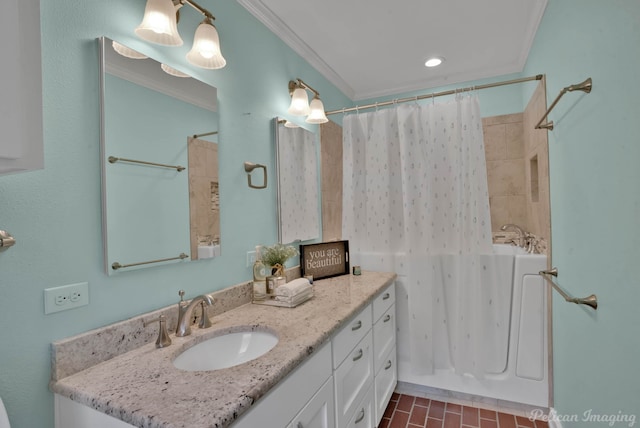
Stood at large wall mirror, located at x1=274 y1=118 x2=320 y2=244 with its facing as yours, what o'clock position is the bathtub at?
The bathtub is roughly at 11 o'clock from the large wall mirror.

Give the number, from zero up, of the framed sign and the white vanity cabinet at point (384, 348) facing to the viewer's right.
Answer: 1

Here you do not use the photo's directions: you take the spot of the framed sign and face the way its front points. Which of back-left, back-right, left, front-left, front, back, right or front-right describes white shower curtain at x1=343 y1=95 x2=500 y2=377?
left

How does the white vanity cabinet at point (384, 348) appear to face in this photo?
to the viewer's right

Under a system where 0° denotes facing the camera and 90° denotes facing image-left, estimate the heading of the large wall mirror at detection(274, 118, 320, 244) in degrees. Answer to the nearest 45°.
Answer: approximately 315°
